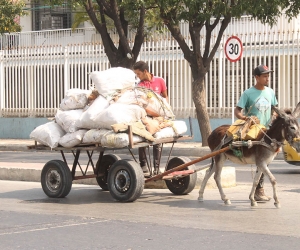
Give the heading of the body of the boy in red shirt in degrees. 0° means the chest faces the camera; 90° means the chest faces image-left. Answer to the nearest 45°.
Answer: approximately 45°

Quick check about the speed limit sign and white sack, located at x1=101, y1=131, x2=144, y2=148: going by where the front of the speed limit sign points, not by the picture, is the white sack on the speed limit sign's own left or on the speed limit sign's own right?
on the speed limit sign's own right

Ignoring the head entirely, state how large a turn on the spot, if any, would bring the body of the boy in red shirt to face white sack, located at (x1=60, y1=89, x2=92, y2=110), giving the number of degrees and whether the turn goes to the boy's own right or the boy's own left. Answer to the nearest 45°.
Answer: approximately 45° to the boy's own right

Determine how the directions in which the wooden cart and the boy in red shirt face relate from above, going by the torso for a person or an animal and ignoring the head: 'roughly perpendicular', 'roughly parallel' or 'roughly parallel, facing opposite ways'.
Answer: roughly perpendicular

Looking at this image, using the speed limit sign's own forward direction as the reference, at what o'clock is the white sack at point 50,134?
The white sack is roughly at 2 o'clock from the speed limit sign.
